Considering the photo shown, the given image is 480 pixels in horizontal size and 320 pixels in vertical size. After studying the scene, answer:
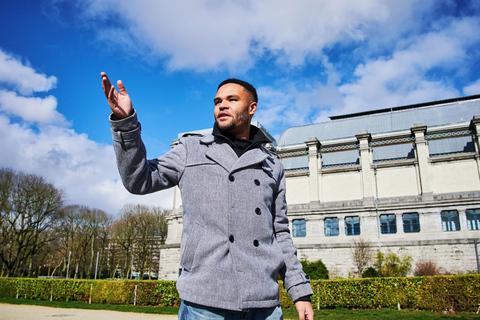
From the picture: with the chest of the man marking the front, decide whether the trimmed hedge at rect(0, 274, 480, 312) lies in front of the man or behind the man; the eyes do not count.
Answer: behind

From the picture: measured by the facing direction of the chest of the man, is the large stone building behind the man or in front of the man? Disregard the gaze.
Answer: behind

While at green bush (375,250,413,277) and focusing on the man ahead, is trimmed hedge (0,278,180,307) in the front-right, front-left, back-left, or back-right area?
front-right

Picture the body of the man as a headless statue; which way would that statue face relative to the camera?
toward the camera

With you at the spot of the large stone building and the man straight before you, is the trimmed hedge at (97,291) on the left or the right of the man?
right

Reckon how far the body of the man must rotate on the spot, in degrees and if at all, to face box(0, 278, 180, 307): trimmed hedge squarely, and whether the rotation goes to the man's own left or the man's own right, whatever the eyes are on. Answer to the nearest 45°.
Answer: approximately 180°

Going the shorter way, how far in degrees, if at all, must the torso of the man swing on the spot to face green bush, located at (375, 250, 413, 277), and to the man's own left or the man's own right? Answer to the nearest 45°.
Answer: approximately 135° to the man's own left
